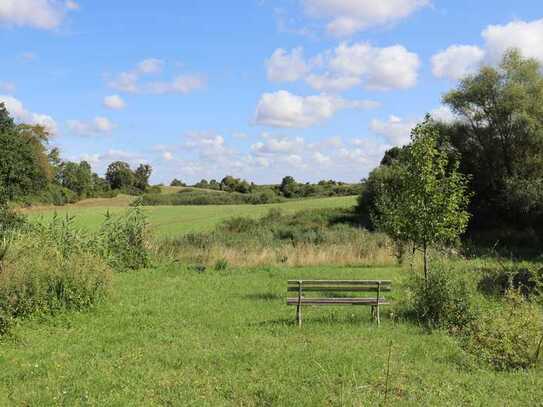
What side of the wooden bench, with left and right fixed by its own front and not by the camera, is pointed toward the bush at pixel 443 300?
right

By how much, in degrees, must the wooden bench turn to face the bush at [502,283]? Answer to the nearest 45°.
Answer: approximately 45° to its right

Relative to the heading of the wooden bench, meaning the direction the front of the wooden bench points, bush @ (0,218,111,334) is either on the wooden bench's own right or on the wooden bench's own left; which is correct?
on the wooden bench's own left

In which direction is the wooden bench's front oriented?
away from the camera

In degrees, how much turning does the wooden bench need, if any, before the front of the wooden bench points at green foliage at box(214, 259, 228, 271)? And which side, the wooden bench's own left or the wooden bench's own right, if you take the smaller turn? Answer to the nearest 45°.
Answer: approximately 45° to the wooden bench's own left

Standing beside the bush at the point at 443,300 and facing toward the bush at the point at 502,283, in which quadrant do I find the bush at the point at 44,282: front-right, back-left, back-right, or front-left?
back-left

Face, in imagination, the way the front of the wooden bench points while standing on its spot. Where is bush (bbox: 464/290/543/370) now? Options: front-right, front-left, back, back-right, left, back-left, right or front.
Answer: back-right
